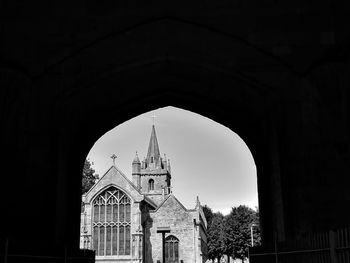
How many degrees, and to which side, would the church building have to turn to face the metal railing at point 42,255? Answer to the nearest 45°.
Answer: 0° — it already faces it

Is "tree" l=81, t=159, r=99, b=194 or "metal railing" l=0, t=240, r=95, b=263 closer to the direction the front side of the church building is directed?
the metal railing

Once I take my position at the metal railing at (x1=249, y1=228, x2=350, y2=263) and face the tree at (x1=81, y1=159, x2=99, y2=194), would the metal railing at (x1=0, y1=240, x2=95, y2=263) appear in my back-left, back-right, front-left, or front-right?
front-left

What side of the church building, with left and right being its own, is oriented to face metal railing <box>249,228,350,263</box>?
front

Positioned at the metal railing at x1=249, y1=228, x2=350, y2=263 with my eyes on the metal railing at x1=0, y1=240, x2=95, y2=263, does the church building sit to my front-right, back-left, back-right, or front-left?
front-right

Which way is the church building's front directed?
toward the camera
